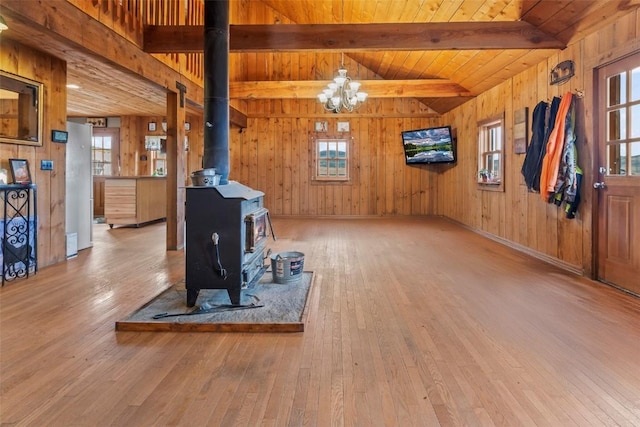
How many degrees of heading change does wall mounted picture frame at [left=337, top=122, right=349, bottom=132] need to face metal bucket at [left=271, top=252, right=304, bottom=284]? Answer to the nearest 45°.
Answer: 0° — it already faces it

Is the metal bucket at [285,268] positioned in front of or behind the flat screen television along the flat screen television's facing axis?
in front

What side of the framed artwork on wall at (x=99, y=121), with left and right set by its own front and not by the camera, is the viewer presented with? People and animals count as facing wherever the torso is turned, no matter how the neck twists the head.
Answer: front

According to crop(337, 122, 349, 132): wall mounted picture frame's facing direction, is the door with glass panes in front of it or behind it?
in front

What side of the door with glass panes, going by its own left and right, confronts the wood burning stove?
front

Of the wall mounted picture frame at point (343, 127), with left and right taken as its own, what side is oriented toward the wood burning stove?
front

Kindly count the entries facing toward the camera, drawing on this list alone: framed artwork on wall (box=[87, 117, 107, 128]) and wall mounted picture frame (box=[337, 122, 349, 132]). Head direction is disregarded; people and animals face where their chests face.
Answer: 2

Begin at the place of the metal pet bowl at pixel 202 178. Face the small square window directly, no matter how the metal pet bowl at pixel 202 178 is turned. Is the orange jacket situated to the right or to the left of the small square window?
right

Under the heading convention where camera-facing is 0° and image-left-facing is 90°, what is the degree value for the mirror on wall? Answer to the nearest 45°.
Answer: approximately 315°

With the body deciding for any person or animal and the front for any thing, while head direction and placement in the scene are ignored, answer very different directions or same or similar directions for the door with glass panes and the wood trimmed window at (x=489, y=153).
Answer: same or similar directions

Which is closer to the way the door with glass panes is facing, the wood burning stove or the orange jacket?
the wood burning stove

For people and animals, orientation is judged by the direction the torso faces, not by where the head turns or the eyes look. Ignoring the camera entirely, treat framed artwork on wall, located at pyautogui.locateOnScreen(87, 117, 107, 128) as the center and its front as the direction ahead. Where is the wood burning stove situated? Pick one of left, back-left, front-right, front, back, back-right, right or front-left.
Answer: front

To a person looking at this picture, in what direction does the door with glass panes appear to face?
facing the viewer and to the left of the viewer

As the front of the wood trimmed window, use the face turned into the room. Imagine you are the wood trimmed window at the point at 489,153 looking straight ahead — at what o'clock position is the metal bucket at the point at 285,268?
The metal bucket is roughly at 11 o'clock from the wood trimmed window.

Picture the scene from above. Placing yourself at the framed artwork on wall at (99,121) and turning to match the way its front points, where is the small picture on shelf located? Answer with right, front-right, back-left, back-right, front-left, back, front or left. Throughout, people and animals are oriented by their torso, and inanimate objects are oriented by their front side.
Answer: front

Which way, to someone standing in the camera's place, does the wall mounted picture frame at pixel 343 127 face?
facing the viewer
